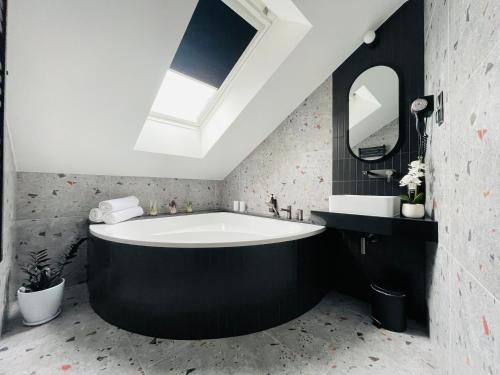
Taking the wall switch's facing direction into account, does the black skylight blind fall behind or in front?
in front

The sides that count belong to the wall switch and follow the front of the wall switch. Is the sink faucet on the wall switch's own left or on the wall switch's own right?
on the wall switch's own right

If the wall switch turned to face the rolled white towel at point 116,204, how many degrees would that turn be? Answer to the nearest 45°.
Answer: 0° — it already faces it

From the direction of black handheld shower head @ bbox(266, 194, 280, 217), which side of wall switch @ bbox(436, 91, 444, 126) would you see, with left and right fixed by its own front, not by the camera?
front

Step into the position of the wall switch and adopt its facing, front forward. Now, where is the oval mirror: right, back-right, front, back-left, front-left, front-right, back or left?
front-right

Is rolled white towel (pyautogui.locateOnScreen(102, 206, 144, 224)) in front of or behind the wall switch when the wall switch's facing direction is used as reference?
in front

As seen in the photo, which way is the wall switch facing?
to the viewer's left

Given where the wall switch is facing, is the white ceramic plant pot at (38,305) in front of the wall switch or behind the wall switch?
in front
